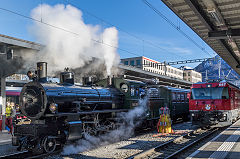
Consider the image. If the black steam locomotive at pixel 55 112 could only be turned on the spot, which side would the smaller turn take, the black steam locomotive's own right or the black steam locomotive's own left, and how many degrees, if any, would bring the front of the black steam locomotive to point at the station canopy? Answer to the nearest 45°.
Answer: approximately 135° to the black steam locomotive's own left

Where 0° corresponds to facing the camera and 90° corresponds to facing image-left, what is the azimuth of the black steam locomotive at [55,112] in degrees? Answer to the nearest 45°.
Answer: approximately 45°

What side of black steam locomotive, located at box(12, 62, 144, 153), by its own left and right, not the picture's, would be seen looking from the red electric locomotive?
back

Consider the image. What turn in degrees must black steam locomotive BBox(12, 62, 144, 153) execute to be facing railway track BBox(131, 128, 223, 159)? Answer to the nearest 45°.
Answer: approximately 135° to its left

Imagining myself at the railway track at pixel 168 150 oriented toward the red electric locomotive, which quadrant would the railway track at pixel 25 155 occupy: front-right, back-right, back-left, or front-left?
back-left
